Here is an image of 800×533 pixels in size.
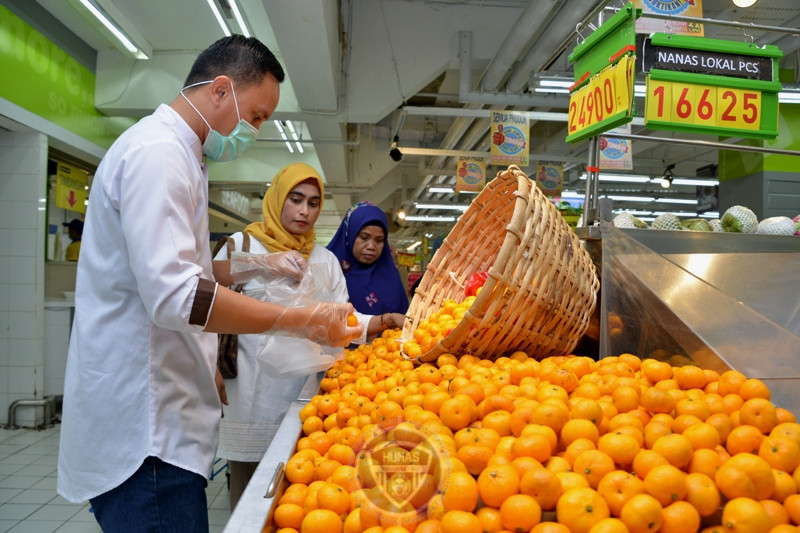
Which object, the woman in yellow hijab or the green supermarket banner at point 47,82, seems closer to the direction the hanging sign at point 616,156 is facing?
the woman in yellow hijab

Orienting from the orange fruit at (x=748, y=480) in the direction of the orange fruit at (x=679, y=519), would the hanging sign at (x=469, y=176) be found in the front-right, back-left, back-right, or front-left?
back-right

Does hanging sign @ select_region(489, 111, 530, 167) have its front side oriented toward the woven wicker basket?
yes

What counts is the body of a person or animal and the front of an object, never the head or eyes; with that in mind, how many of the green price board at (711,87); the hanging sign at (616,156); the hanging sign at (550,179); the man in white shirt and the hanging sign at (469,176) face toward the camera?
4

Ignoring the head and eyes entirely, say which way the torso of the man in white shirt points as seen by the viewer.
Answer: to the viewer's right

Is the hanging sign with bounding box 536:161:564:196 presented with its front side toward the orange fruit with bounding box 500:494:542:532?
yes

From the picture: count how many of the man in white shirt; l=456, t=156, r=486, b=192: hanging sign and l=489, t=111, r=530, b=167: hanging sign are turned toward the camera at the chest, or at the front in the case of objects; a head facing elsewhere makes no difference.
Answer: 2
